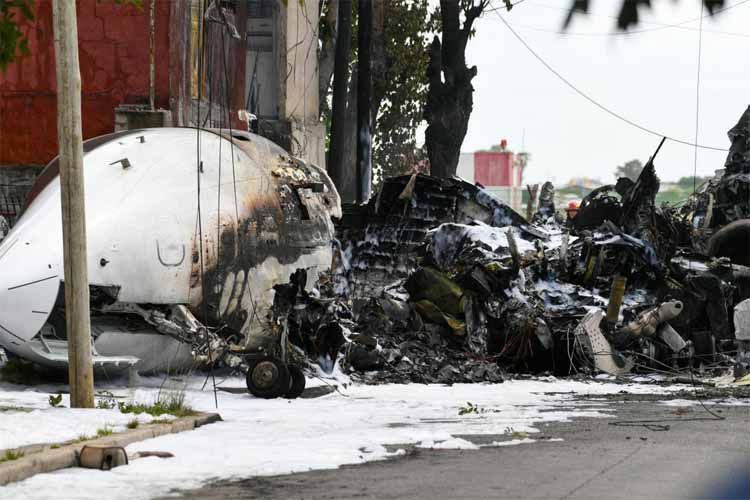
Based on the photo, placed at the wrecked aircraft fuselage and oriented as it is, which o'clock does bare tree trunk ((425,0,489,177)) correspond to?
The bare tree trunk is roughly at 4 o'clock from the wrecked aircraft fuselage.

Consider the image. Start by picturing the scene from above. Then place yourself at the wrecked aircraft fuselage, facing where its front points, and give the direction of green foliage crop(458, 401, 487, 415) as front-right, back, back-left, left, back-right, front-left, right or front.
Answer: back-left

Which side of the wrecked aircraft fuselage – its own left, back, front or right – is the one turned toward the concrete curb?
left

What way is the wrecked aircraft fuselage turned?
to the viewer's left
